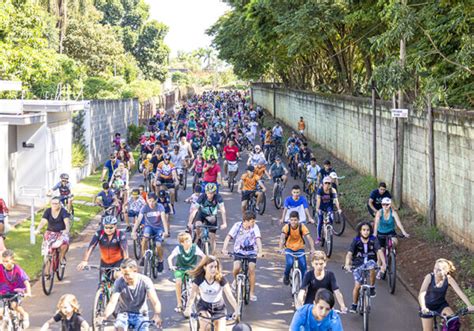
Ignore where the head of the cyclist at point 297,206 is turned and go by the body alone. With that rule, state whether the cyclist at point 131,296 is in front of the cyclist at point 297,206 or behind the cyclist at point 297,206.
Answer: in front

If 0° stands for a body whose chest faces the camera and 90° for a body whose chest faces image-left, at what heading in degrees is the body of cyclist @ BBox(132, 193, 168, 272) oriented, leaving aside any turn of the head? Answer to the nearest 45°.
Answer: approximately 0°

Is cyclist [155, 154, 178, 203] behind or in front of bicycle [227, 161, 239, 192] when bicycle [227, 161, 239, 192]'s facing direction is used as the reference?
in front

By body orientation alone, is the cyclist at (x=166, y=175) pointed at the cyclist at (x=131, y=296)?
yes

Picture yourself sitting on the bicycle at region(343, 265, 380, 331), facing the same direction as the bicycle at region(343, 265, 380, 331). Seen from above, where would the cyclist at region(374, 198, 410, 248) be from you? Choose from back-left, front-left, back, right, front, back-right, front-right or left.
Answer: back

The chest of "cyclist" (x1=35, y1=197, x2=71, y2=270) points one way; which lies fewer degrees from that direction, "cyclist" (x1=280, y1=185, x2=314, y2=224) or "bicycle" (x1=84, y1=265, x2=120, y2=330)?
the bicycle

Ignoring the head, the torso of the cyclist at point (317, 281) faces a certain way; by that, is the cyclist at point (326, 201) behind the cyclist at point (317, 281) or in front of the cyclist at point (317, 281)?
behind

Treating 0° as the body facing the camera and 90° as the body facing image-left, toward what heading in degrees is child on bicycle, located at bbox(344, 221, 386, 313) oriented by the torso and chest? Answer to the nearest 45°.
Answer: approximately 0°

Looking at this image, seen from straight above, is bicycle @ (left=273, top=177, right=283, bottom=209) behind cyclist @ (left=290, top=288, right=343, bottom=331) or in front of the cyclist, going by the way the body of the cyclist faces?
behind

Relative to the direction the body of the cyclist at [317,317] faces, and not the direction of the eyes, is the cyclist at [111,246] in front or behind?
behind

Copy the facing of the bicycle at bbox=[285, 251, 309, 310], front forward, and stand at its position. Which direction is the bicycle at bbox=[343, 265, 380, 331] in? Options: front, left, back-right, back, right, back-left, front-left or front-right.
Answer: front-left

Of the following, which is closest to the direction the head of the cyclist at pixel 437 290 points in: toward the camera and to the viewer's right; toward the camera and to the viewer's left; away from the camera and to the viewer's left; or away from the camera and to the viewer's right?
toward the camera and to the viewer's left
